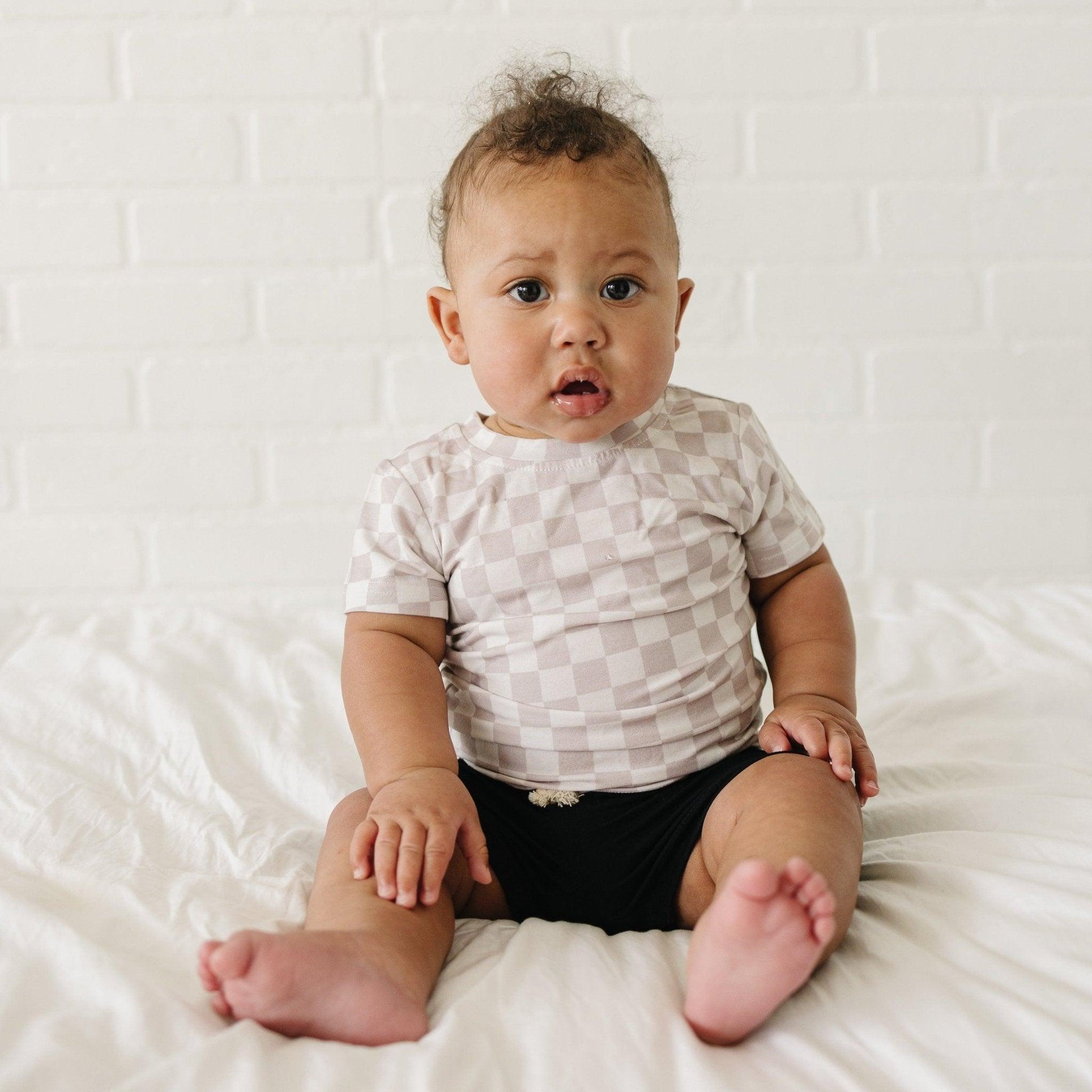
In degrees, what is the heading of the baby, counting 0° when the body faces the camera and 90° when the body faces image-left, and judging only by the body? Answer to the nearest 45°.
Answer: approximately 0°
